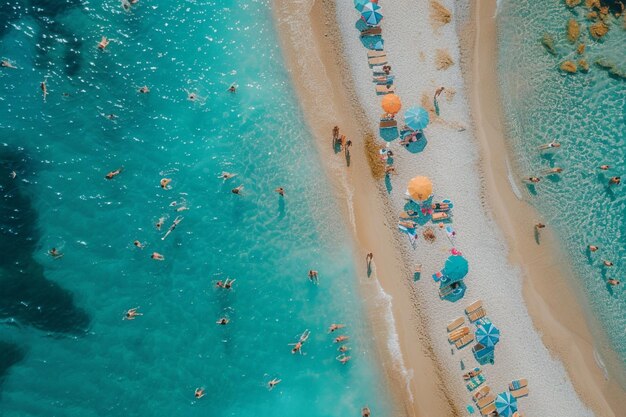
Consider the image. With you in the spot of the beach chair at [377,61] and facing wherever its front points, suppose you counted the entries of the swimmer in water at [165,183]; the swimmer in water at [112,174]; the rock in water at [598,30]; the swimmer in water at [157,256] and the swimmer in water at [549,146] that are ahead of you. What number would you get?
3

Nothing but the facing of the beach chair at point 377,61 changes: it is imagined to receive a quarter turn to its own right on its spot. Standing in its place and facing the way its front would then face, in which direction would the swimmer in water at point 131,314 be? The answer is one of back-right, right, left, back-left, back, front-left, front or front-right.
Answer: left

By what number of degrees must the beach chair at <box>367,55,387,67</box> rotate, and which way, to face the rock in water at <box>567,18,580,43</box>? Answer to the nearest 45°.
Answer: approximately 180°

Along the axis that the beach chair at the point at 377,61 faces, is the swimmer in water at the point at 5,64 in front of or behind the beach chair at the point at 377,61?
in front

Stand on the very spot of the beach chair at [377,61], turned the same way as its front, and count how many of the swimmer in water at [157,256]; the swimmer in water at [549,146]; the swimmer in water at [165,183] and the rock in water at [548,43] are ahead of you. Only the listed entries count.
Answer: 2

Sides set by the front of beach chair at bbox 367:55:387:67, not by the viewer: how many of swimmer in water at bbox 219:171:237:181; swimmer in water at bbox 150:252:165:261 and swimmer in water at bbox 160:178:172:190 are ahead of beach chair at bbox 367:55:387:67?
3
